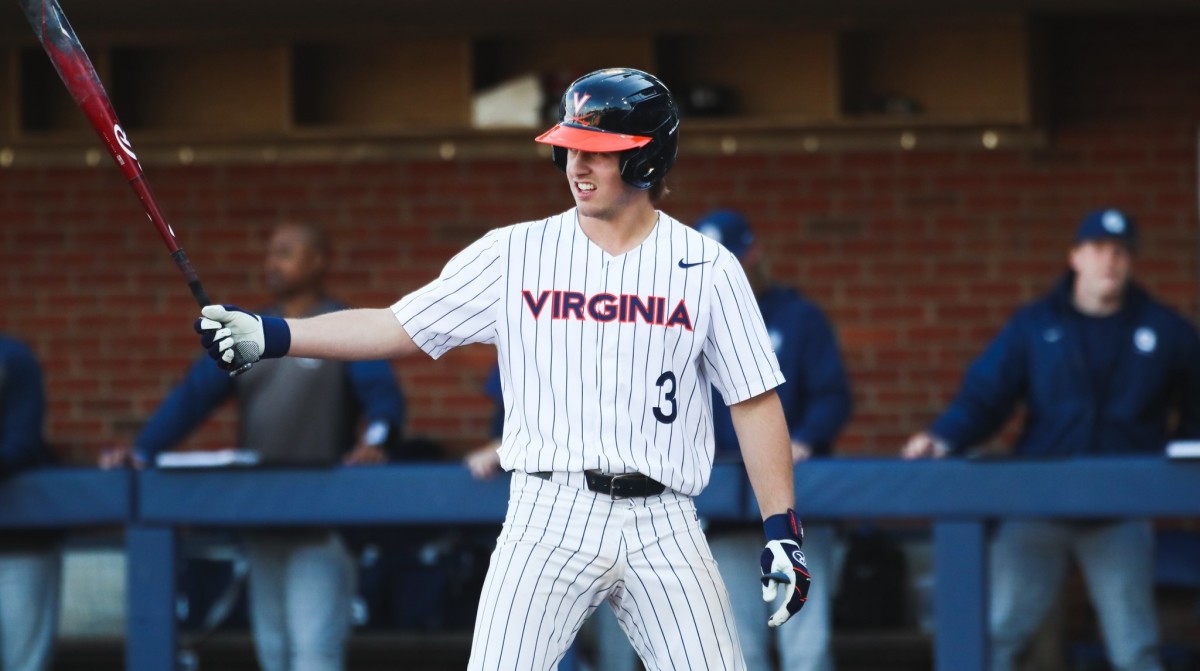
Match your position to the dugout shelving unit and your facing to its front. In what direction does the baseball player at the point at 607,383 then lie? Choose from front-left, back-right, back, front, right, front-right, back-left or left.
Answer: front

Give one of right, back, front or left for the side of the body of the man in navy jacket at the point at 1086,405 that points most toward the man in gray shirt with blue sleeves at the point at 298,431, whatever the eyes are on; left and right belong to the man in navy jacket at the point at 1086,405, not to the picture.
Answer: right

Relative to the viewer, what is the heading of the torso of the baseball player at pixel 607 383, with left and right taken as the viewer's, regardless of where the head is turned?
facing the viewer

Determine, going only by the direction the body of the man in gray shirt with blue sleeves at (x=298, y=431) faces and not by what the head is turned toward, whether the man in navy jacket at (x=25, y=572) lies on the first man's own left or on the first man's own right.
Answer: on the first man's own right

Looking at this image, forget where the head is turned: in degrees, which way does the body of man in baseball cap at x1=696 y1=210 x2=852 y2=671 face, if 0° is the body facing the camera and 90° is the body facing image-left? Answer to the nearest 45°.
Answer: approximately 45°

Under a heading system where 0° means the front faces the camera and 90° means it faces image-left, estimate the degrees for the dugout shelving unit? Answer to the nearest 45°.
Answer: approximately 0°

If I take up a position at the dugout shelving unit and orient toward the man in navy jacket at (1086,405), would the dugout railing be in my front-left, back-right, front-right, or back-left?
front-right

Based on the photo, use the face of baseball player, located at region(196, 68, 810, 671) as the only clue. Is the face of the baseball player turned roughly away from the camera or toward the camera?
toward the camera

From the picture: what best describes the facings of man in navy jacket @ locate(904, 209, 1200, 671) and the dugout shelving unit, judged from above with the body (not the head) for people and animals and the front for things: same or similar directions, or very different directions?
same or similar directions

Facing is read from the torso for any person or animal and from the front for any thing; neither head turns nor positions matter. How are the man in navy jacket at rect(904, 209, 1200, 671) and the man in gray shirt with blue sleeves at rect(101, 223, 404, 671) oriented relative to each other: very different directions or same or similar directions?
same or similar directions

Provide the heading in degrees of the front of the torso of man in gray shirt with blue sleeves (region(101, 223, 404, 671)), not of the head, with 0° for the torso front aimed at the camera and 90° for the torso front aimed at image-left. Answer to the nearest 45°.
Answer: approximately 45°
